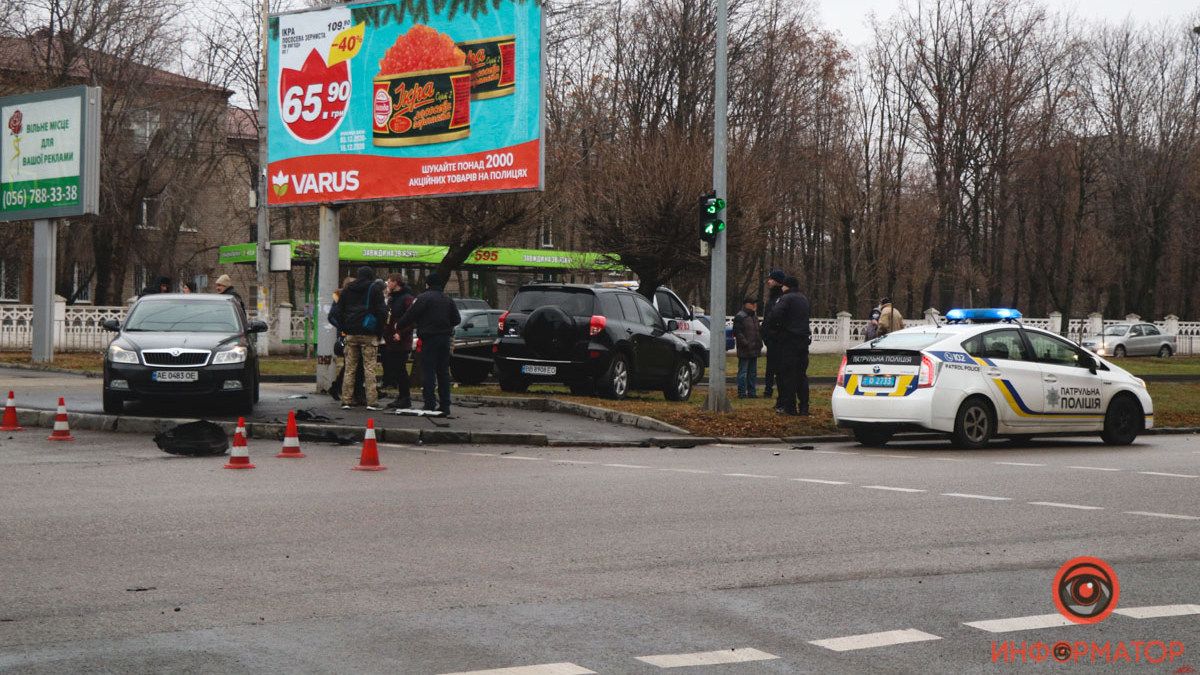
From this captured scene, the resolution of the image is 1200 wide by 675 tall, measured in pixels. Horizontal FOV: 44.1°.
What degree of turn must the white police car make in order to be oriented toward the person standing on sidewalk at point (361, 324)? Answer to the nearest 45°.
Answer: approximately 135° to its left

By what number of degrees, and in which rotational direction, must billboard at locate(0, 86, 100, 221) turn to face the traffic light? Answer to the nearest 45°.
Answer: approximately 90° to its left

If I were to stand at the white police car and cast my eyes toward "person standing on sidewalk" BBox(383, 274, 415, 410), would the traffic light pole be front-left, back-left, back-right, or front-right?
front-right

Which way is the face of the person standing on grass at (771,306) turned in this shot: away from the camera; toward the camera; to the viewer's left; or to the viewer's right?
to the viewer's left

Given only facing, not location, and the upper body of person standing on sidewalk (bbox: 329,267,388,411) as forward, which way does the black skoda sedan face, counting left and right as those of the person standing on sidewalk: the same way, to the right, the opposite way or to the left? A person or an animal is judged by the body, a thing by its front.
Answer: the opposite way

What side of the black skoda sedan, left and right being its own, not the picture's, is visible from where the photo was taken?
front

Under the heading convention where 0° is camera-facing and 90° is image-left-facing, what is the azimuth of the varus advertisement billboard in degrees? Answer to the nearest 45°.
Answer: approximately 45°

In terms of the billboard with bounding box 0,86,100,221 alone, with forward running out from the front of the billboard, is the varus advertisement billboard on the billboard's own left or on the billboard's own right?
on the billboard's own left

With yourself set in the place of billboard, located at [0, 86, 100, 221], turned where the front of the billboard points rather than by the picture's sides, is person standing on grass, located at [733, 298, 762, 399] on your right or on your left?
on your left

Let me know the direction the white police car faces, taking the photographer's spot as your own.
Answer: facing away from the viewer and to the right of the viewer

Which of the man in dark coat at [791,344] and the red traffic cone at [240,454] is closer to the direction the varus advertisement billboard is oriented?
the red traffic cone

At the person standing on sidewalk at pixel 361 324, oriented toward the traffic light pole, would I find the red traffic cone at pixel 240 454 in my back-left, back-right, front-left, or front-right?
back-right

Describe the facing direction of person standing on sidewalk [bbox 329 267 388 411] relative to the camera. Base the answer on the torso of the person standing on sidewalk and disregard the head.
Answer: away from the camera

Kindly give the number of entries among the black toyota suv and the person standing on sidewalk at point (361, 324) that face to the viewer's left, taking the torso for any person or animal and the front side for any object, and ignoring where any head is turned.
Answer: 0

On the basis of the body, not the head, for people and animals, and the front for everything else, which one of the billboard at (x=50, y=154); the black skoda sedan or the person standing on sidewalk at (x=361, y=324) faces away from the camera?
the person standing on sidewalk

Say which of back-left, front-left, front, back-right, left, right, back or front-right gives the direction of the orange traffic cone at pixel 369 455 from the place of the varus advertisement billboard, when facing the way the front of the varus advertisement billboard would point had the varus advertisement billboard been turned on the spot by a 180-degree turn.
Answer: back-right
